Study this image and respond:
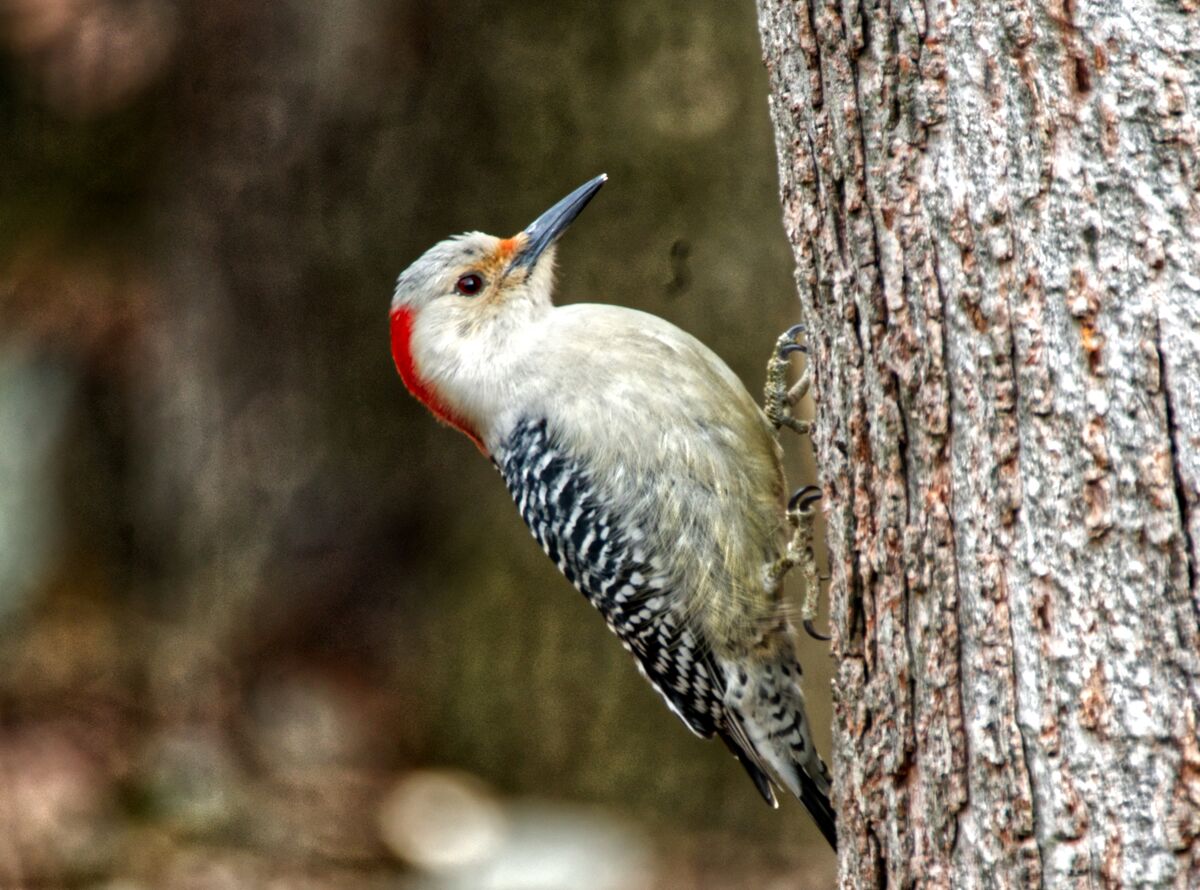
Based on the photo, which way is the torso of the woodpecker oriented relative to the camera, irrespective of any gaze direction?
to the viewer's right
